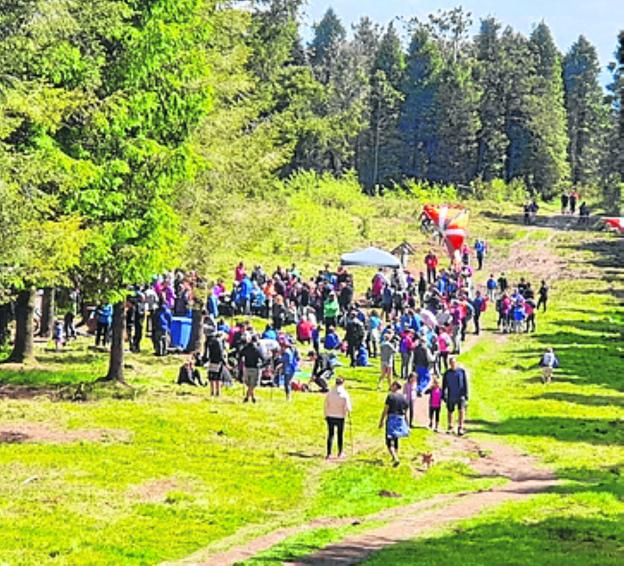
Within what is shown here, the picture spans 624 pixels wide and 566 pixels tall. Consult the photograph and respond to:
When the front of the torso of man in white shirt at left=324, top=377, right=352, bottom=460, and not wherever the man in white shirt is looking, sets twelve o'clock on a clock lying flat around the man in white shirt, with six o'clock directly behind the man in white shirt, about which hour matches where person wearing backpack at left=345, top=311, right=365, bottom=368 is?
The person wearing backpack is roughly at 12 o'clock from the man in white shirt.

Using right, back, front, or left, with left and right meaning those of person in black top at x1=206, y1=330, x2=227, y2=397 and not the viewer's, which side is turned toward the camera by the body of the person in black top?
back

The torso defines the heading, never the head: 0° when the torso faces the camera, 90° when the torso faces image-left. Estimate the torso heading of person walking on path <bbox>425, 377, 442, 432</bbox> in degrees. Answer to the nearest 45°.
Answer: approximately 0°

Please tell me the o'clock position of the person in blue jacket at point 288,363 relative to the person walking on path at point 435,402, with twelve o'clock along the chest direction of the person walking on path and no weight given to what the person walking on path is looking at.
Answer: The person in blue jacket is roughly at 4 o'clock from the person walking on path.

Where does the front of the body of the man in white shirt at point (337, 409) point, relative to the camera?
away from the camera

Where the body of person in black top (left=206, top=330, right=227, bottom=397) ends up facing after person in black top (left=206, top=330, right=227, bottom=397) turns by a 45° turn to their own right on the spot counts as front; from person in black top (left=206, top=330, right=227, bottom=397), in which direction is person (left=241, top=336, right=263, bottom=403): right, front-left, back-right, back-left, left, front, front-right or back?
right

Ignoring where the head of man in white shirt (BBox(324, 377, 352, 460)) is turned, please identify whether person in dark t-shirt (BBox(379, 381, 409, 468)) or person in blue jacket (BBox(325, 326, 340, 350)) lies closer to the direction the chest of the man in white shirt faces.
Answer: the person in blue jacket
